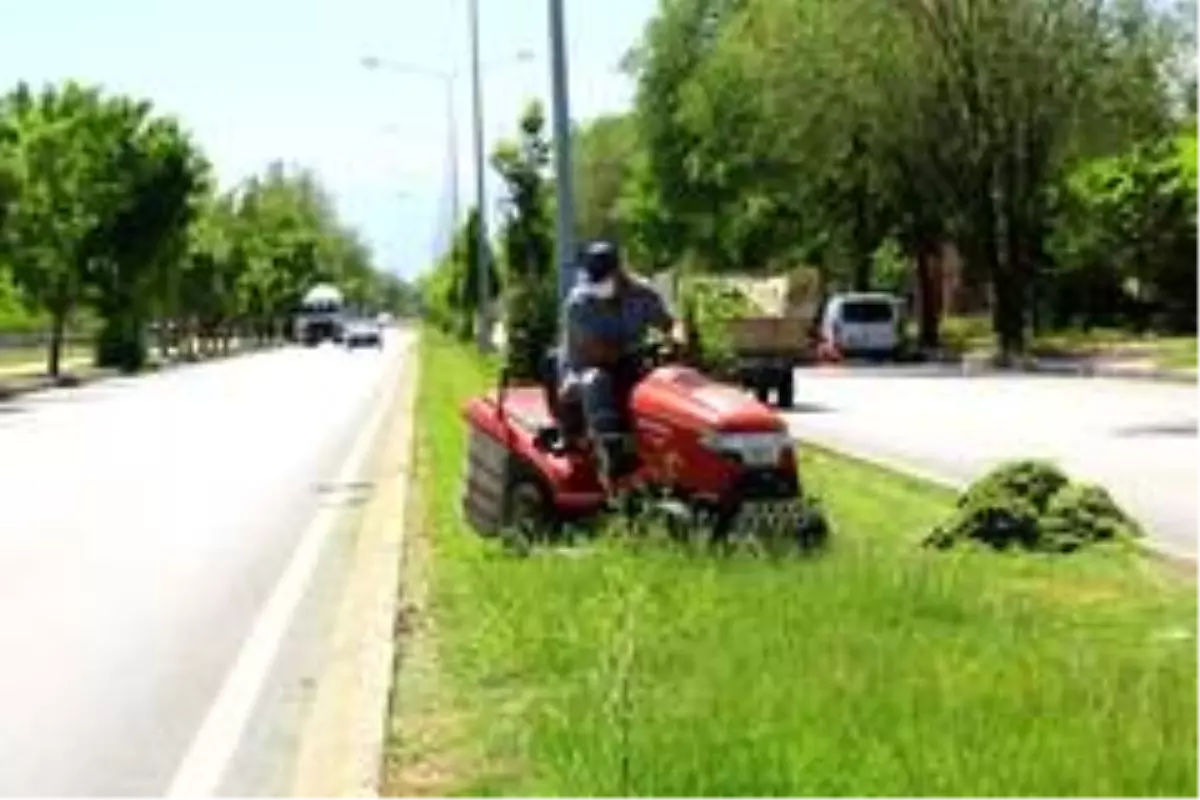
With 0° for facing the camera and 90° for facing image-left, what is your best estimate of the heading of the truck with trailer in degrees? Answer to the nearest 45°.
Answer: approximately 135°

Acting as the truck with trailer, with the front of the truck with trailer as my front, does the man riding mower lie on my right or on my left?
on my left

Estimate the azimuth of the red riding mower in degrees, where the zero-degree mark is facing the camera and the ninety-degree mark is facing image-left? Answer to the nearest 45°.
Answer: approximately 315°

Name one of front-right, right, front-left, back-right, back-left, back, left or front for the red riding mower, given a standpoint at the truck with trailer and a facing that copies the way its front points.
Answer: back-left

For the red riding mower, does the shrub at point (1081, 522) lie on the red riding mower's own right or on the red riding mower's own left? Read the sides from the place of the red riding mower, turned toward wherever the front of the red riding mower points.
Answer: on the red riding mower's own left

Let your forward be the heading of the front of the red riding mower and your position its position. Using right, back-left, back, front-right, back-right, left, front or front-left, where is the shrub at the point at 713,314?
back-left

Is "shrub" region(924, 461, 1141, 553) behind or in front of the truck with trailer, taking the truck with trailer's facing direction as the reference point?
behind

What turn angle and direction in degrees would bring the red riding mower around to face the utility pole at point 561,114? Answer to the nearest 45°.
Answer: approximately 135° to its left

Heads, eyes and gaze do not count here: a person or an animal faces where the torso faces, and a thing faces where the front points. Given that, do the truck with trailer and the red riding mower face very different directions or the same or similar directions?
very different directions

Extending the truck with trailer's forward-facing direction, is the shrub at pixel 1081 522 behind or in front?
behind
